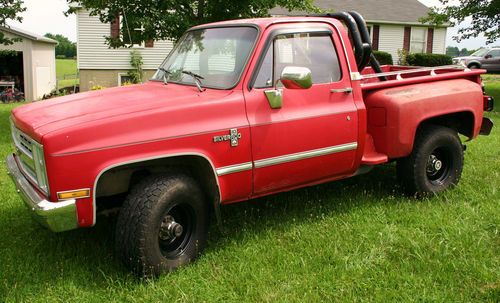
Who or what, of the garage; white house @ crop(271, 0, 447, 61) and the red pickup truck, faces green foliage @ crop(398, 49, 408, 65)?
the white house

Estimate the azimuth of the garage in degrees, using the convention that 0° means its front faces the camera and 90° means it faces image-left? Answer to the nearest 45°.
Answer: approximately 45°

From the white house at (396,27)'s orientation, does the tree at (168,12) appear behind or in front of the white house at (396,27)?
in front

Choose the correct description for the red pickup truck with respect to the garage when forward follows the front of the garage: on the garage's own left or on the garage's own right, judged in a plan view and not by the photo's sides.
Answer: on the garage's own left

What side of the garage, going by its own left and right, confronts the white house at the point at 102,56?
left

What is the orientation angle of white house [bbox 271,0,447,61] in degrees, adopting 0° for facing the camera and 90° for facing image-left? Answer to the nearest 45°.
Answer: approximately 0°

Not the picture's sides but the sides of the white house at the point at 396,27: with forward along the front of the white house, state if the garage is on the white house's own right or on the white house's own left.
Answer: on the white house's own right

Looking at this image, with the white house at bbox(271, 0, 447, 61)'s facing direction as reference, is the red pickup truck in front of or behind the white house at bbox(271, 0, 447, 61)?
in front

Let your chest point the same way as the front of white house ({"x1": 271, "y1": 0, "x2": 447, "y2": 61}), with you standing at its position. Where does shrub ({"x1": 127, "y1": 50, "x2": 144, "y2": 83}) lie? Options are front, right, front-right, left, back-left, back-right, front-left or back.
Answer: front-right

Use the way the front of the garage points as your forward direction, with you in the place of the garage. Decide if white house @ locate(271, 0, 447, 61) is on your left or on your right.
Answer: on your left

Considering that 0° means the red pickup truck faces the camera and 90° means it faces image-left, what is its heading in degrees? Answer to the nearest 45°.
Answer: approximately 45°
